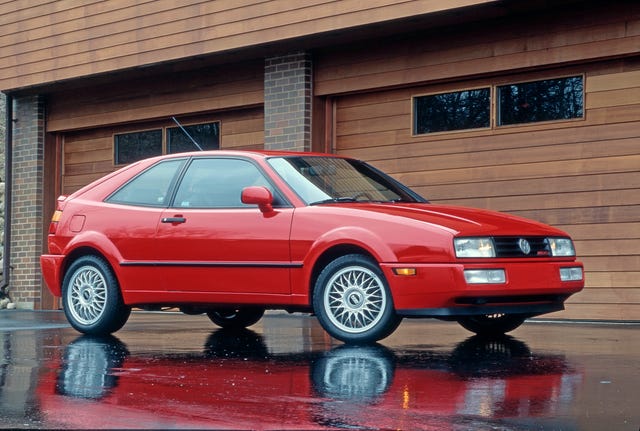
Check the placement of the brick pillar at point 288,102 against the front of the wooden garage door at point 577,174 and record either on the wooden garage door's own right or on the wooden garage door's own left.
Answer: on the wooden garage door's own right

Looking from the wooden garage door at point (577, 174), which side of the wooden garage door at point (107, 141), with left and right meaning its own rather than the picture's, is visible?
left

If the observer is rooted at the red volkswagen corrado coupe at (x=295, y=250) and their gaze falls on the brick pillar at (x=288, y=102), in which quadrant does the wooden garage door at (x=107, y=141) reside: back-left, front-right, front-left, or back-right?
front-left

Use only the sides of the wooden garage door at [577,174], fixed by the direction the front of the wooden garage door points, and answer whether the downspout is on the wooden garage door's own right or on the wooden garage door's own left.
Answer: on the wooden garage door's own right

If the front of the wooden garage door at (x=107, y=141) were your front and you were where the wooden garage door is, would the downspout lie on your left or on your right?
on your right

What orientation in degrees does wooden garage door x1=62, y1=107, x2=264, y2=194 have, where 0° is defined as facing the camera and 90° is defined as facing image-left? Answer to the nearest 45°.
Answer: approximately 45°

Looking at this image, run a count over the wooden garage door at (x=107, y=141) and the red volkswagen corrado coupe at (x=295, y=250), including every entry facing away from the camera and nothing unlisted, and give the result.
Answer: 0

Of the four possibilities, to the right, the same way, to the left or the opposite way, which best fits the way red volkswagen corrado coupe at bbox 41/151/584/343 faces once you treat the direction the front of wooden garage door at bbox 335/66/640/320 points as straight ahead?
to the left

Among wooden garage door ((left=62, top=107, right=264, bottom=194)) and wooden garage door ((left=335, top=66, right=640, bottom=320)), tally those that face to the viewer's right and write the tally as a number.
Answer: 0

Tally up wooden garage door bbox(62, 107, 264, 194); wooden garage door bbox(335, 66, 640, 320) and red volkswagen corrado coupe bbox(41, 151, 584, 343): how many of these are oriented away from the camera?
0

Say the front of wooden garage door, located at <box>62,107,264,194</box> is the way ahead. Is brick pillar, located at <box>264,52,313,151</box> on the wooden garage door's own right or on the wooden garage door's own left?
on the wooden garage door's own left

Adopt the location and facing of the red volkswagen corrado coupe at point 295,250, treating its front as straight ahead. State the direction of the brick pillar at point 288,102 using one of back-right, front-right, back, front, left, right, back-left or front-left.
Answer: back-left

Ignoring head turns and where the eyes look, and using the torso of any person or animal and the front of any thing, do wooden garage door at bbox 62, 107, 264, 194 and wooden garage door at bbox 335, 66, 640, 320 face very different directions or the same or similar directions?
same or similar directions

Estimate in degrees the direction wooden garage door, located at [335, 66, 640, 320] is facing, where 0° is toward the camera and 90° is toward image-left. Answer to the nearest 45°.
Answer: approximately 45°

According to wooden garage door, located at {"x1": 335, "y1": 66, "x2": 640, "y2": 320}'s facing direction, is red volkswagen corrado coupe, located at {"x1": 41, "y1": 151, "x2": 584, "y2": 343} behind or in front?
in front
